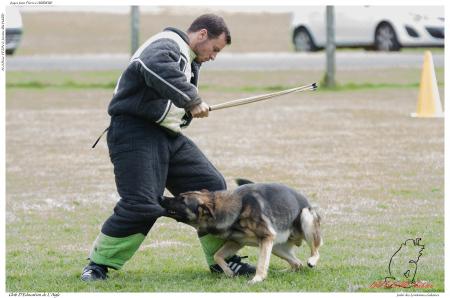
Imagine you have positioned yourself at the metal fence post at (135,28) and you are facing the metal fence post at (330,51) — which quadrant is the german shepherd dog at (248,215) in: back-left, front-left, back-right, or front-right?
front-right

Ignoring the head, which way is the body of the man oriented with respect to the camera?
to the viewer's right

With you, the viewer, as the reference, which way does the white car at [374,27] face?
facing the viewer and to the right of the viewer

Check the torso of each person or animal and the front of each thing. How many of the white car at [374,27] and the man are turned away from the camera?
0

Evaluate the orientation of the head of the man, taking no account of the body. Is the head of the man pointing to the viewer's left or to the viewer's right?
to the viewer's right

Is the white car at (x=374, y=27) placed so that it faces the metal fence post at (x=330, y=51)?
no

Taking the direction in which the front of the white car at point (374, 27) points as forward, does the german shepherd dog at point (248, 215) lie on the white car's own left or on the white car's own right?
on the white car's own right

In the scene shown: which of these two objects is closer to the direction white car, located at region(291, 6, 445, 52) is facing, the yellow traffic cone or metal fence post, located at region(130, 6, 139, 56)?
the yellow traffic cone

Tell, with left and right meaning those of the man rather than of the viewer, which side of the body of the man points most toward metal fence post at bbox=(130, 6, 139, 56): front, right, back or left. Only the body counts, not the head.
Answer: left

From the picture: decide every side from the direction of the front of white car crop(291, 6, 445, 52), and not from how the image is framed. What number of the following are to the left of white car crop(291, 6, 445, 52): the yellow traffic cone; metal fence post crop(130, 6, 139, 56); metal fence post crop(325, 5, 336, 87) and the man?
0

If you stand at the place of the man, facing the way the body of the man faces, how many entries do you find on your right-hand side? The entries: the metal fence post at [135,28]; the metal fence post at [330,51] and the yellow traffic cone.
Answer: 0

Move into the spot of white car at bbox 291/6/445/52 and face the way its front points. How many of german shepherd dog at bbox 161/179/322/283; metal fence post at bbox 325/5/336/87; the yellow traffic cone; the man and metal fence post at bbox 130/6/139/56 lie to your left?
0

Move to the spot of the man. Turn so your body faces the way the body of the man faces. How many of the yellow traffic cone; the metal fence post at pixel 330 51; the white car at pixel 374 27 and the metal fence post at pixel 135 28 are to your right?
0

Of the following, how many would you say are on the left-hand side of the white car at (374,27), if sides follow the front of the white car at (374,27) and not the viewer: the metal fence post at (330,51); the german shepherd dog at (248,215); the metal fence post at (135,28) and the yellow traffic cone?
0
